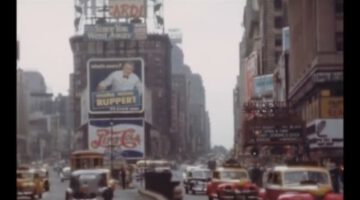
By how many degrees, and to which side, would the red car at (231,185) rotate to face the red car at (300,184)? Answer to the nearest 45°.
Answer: approximately 45° to its right

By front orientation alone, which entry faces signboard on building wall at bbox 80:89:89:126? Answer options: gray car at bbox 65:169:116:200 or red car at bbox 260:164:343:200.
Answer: the gray car

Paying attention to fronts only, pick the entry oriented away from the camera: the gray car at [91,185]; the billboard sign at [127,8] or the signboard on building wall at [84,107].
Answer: the gray car

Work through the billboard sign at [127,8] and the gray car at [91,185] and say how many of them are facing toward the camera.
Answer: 1

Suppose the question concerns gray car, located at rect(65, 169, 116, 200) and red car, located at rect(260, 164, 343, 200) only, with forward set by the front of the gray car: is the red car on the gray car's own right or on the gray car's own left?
on the gray car's own right

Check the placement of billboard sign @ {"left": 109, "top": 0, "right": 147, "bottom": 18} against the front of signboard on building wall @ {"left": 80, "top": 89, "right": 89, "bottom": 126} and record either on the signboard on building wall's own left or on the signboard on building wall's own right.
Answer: on the signboard on building wall's own left

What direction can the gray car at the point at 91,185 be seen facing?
away from the camera

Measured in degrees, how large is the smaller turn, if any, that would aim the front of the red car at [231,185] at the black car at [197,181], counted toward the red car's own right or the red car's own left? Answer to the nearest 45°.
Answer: approximately 135° to the red car's own left
